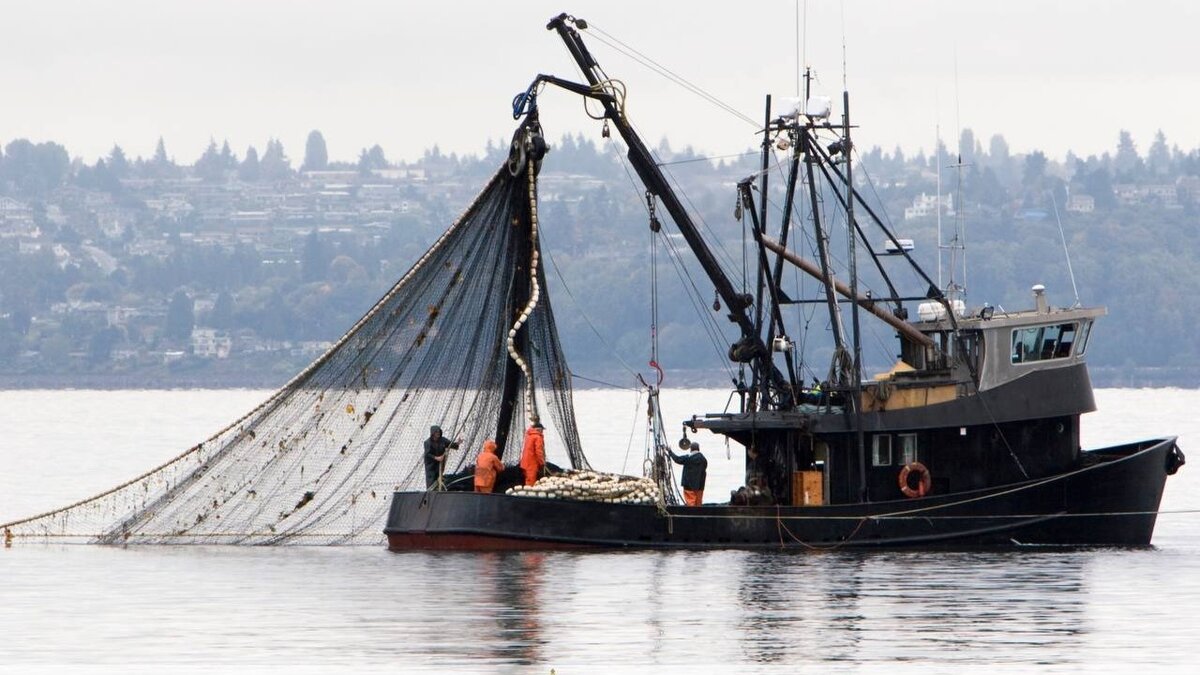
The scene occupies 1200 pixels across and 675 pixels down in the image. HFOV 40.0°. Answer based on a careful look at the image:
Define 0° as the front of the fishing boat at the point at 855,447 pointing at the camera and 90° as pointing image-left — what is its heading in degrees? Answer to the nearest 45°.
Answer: approximately 270°
